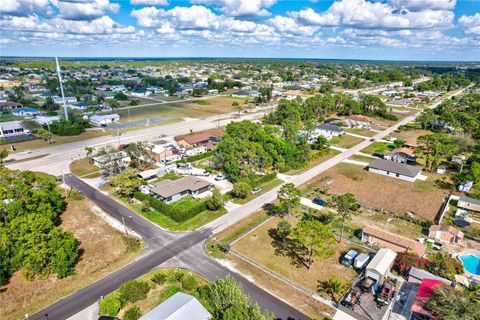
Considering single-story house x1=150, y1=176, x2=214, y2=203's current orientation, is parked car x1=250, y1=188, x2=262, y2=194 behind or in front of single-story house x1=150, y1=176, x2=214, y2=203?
in front

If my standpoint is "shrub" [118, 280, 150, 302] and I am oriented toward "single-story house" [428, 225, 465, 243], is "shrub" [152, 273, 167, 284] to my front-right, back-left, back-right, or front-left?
front-left

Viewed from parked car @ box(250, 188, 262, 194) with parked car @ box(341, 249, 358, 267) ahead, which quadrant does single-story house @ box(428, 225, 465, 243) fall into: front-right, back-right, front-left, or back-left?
front-left

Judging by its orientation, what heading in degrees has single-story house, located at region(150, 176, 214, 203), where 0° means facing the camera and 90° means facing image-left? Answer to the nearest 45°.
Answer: approximately 315°

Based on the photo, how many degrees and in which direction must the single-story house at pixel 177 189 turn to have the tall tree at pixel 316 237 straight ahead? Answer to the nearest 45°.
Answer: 0° — it already faces it

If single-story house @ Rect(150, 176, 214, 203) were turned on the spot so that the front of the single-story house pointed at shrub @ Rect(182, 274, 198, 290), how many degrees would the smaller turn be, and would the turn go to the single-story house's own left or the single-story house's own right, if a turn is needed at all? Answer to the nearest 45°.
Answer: approximately 45° to the single-story house's own right

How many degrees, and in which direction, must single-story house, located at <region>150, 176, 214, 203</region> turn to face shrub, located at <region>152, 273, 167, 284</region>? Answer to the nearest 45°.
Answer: approximately 45° to its right

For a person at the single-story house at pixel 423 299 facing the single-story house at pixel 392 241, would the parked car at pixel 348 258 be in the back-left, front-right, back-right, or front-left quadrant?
front-left

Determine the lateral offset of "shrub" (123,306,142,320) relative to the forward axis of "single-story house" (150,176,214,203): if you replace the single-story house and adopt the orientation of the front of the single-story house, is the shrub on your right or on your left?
on your right

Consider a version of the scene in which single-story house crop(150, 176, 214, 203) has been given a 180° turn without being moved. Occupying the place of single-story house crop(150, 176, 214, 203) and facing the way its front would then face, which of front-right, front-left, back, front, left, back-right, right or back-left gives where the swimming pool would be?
back

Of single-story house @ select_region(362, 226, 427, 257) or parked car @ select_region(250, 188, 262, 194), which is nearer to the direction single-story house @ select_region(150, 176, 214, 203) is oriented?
the single-story house

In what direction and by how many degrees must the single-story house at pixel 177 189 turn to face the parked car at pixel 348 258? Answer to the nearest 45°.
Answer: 0° — it already faces it

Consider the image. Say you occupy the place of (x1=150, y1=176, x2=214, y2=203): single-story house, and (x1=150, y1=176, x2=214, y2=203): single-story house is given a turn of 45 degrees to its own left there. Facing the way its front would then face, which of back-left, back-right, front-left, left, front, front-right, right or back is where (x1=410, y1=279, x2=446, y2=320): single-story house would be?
front-right
